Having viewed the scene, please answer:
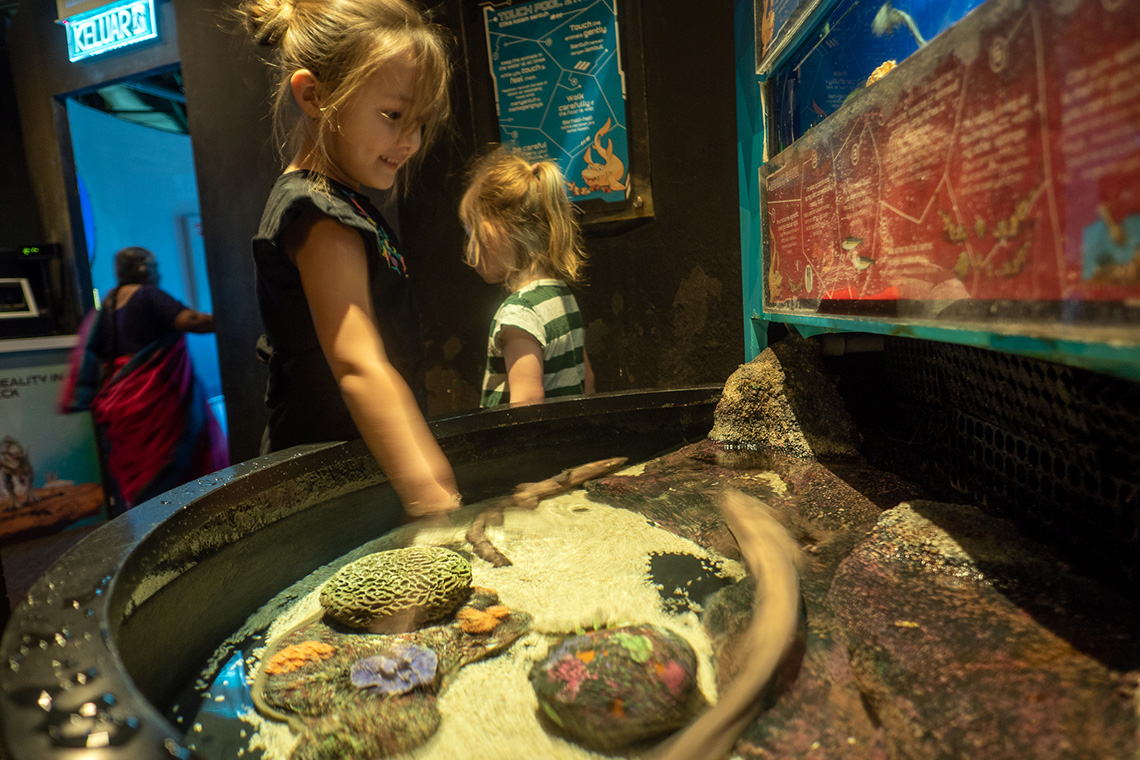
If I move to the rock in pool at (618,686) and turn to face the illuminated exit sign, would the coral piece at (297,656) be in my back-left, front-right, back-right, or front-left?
front-left

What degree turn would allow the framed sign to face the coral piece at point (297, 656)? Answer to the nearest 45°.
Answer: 0° — it already faces it

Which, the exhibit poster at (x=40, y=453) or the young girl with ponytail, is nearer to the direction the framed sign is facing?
the young girl with ponytail

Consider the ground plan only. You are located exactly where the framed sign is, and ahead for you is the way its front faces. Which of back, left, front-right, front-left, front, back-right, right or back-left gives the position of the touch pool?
front

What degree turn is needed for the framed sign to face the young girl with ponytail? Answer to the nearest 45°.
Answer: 0° — it already faces them

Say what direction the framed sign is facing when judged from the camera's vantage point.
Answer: facing the viewer

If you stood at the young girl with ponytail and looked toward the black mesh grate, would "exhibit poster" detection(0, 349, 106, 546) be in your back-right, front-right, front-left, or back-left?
back-right

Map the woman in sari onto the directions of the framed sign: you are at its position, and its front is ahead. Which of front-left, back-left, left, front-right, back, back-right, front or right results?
right

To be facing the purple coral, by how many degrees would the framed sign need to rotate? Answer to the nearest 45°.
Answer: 0° — it already faces it

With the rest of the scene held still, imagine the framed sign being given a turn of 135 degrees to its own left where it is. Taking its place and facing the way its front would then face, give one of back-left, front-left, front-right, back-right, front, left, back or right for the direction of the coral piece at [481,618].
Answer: back-right

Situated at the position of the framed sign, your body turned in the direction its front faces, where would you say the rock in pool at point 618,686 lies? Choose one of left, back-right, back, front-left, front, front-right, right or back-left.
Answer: front

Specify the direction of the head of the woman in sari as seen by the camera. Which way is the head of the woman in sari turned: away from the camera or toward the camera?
away from the camera
